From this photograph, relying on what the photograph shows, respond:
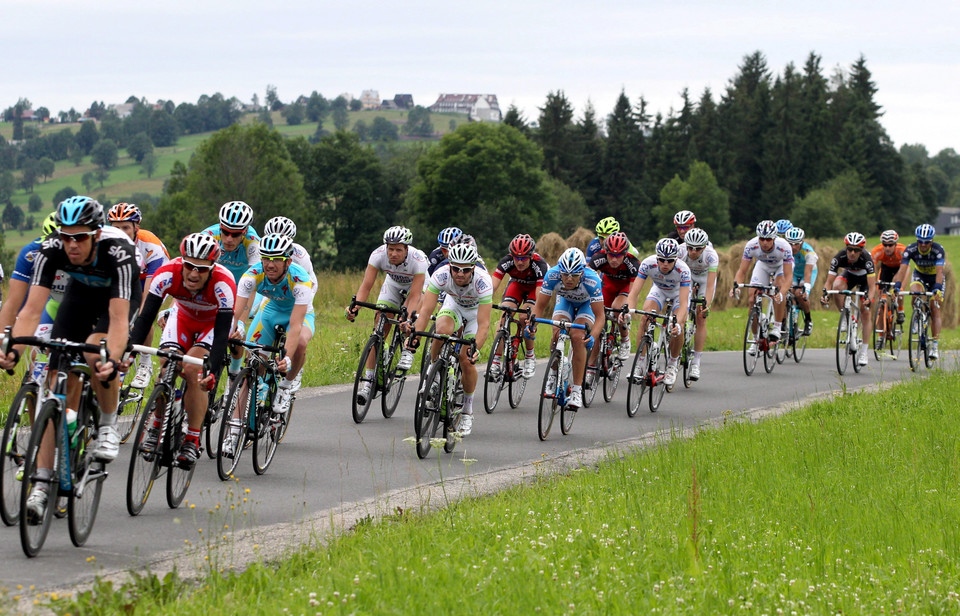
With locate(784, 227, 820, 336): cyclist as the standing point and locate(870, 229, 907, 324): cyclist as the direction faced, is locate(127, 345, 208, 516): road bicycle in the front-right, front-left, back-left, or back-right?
back-right

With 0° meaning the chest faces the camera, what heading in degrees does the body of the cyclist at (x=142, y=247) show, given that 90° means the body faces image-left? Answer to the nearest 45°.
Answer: approximately 45°

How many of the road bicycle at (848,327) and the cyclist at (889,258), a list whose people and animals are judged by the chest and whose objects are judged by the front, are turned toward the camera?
2

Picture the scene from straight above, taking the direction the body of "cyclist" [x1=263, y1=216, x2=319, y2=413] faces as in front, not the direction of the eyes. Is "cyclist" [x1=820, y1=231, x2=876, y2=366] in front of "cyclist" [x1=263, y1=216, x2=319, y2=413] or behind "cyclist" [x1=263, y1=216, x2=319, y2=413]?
behind

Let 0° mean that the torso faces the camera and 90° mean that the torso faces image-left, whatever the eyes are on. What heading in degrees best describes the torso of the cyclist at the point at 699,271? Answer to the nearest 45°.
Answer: approximately 45°

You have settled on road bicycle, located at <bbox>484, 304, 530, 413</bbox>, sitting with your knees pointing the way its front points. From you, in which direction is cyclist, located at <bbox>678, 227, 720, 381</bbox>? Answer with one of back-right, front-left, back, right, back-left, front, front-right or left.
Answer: back

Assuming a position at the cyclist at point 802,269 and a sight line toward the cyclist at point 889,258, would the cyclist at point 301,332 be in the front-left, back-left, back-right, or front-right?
back-right

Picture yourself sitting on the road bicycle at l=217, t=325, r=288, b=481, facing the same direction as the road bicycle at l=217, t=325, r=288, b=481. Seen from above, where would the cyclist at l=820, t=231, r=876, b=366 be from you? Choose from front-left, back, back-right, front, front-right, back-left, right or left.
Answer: back

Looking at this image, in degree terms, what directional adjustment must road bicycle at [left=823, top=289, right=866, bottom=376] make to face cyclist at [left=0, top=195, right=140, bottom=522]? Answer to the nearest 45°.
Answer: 0° — it already faces them

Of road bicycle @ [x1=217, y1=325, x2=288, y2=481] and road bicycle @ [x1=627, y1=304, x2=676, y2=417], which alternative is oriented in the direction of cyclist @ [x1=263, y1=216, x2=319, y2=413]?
road bicycle @ [x1=627, y1=304, x2=676, y2=417]

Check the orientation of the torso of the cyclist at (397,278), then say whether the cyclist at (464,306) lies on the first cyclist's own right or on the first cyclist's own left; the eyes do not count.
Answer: on the first cyclist's own left
